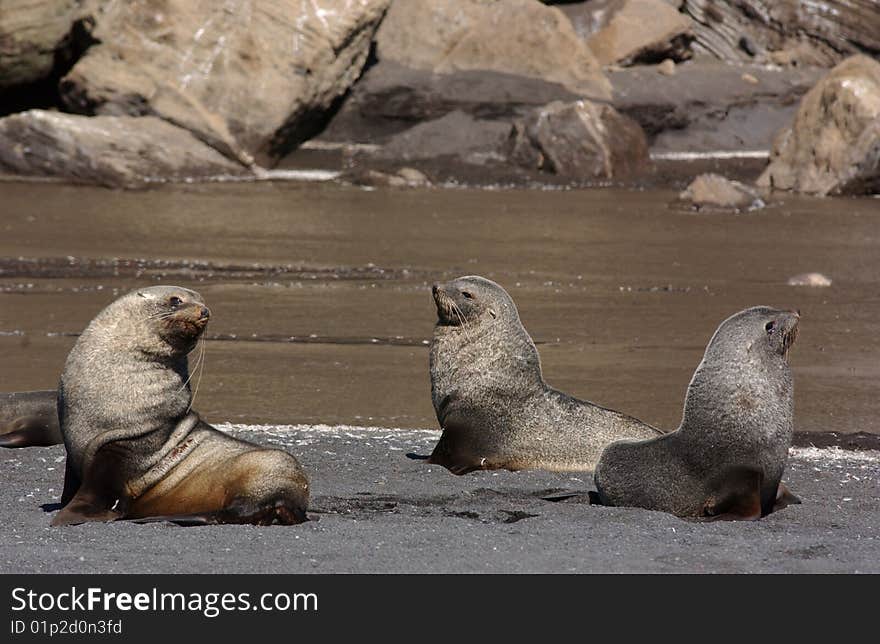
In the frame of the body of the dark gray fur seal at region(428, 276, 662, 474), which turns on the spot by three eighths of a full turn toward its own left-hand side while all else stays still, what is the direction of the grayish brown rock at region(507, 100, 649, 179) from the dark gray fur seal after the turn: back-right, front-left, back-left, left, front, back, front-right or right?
back-left

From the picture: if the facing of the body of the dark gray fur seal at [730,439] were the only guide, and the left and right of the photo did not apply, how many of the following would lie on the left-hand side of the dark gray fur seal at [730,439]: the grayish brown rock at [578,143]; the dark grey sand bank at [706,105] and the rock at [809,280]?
3

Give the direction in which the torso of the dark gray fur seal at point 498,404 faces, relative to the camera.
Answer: to the viewer's left

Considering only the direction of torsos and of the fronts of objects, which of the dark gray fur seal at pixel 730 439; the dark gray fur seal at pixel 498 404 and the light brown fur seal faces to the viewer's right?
the dark gray fur seal at pixel 730 439

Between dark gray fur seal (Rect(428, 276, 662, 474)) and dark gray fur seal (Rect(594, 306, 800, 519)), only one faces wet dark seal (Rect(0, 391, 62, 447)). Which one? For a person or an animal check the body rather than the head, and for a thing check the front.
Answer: dark gray fur seal (Rect(428, 276, 662, 474))

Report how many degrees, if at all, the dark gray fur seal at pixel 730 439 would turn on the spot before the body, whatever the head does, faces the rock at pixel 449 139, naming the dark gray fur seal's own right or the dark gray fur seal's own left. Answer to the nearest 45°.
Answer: approximately 90° to the dark gray fur seal's own left

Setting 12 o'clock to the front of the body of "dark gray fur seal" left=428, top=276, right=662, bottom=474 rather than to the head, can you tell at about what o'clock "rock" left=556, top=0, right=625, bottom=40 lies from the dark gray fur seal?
The rock is roughly at 3 o'clock from the dark gray fur seal.

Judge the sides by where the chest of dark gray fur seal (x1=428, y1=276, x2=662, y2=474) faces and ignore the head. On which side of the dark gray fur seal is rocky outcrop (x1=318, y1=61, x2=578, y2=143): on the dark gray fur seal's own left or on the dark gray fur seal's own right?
on the dark gray fur seal's own right

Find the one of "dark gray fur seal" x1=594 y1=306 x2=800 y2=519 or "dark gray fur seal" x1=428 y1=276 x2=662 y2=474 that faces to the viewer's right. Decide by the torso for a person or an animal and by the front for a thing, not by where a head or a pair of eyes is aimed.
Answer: "dark gray fur seal" x1=594 y1=306 x2=800 y2=519

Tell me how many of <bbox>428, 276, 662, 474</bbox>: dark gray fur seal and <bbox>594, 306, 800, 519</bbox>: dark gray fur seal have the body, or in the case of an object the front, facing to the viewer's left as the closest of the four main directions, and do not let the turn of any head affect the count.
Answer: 1

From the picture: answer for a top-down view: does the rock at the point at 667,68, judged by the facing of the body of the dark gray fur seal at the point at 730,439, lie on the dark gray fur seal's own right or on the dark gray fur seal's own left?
on the dark gray fur seal's own left

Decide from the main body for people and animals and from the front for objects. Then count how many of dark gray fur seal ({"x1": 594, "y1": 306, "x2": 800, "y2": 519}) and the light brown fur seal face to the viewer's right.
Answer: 1

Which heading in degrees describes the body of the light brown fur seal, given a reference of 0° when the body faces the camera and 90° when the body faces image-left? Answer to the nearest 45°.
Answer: approximately 90°

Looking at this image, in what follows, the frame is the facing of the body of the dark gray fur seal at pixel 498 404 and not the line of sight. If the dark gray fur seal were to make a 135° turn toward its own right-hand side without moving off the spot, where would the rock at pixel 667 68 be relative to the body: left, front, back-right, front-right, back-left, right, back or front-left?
front-left

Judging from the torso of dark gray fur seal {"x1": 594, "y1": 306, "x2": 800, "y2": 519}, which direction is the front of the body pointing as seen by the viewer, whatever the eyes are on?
to the viewer's right
